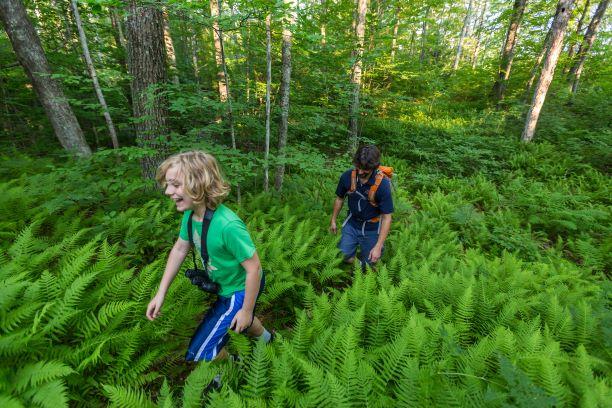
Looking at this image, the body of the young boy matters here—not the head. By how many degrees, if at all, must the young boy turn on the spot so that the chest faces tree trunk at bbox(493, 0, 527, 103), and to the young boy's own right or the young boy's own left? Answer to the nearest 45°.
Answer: approximately 180°

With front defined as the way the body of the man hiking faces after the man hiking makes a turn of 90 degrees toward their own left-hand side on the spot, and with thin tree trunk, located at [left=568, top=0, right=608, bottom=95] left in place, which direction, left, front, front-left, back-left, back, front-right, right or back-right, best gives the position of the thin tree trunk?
left

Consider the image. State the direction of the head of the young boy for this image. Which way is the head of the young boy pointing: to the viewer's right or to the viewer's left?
to the viewer's left

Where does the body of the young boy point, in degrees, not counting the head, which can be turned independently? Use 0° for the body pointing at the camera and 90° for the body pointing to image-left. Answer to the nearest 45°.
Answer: approximately 45°

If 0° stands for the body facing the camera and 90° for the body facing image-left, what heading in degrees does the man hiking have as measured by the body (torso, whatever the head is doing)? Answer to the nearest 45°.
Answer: approximately 45°

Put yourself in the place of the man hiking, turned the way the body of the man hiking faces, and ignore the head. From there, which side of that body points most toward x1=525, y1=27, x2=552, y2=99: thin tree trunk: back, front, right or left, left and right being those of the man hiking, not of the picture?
back

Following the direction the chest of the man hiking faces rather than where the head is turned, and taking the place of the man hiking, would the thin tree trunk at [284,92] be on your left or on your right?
on your right

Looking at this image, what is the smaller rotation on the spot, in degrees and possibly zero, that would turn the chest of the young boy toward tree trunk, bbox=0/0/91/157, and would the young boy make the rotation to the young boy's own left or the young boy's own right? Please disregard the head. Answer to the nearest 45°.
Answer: approximately 90° to the young boy's own right

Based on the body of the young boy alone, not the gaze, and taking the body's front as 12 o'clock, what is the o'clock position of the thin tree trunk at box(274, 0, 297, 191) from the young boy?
The thin tree trunk is roughly at 5 o'clock from the young boy.

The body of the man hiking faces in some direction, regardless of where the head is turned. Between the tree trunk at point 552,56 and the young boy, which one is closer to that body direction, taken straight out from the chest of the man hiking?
the young boy

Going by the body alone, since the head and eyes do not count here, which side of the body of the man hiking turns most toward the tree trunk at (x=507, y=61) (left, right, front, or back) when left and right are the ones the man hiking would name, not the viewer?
back
